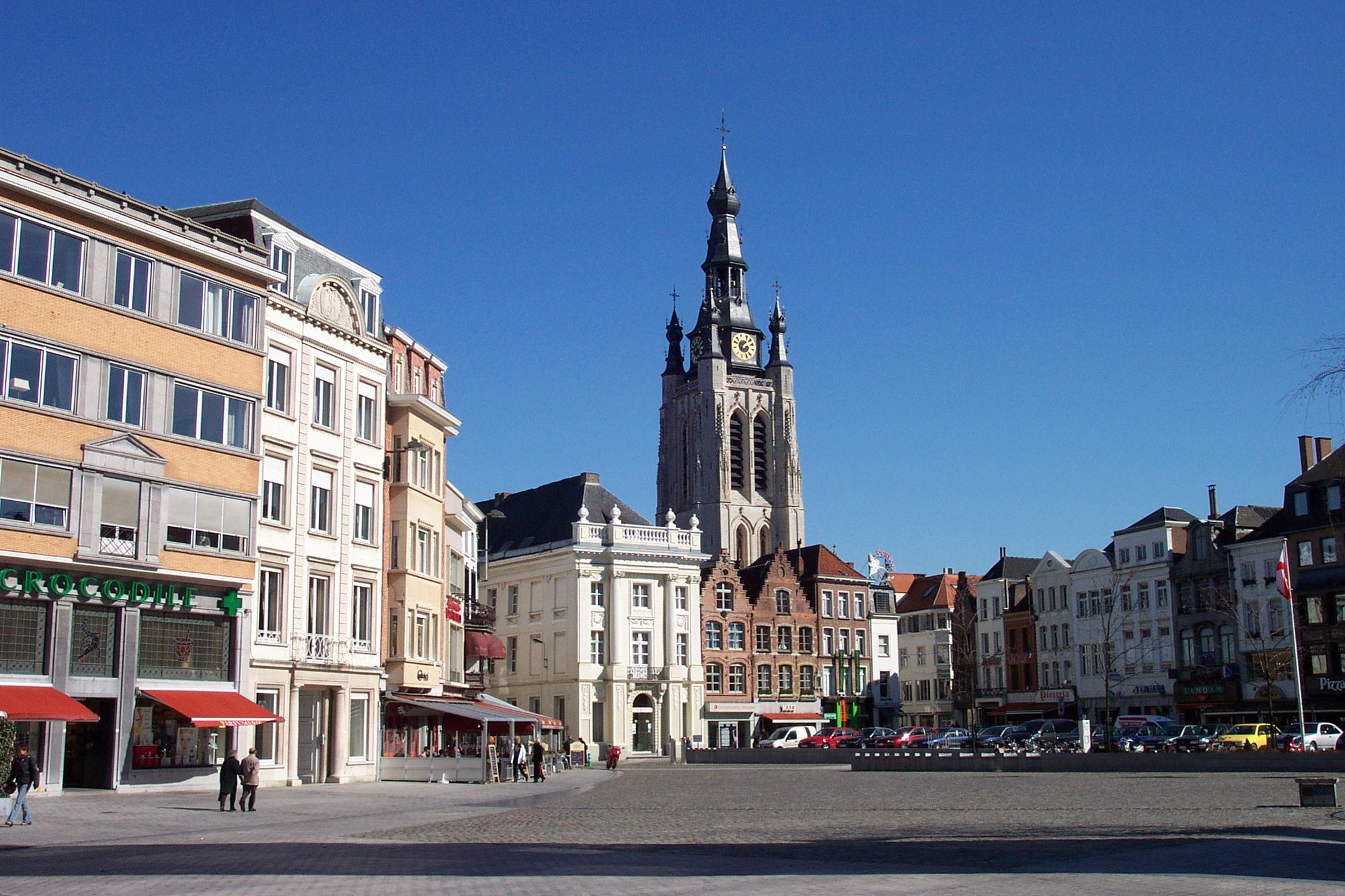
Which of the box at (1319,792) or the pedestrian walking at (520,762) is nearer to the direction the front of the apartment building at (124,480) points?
the box

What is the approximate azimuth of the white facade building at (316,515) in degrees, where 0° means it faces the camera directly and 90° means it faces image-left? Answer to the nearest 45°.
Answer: approximately 315°

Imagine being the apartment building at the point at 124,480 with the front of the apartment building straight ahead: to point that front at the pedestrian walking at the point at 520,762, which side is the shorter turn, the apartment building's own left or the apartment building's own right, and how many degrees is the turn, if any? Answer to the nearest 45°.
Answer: approximately 90° to the apartment building's own left

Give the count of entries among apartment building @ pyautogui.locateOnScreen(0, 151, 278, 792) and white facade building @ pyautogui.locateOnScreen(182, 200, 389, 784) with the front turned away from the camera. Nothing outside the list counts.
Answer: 0

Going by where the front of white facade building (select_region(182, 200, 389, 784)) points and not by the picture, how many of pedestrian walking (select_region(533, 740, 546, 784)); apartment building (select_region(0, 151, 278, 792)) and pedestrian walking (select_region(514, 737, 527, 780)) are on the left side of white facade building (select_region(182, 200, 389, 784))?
2

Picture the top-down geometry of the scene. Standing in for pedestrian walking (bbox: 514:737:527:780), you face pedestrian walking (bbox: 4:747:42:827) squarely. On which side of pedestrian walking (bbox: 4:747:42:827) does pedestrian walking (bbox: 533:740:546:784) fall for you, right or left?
left

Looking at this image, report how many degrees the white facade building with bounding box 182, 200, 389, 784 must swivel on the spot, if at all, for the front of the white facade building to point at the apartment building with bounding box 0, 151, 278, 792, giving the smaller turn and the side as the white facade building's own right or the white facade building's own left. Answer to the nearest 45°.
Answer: approximately 90° to the white facade building's own right

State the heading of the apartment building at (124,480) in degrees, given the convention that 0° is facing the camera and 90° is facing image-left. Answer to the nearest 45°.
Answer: approximately 315°

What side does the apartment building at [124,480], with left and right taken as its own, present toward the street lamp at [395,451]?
left

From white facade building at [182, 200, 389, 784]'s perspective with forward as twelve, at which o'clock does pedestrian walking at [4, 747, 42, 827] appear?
The pedestrian walking is roughly at 2 o'clock from the white facade building.

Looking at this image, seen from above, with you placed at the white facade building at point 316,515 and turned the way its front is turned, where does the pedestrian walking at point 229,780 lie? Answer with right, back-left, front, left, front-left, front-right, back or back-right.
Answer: front-right

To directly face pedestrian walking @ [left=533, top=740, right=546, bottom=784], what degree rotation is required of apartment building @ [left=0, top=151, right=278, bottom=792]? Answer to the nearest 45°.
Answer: approximately 90° to its left

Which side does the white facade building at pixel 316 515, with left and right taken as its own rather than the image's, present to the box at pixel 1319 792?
front

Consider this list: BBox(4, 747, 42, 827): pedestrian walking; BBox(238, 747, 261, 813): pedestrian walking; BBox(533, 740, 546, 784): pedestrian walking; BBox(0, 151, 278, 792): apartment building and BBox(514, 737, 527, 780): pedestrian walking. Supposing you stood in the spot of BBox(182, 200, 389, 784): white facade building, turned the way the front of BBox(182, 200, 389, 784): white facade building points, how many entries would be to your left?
2

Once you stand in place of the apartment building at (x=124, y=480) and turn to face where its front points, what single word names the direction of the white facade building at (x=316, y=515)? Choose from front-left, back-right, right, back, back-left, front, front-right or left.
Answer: left

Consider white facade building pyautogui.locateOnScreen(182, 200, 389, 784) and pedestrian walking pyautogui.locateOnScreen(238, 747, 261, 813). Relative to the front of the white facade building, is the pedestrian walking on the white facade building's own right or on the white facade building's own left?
on the white facade building's own right

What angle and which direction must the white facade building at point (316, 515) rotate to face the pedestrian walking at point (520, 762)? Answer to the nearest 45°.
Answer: approximately 90° to its left

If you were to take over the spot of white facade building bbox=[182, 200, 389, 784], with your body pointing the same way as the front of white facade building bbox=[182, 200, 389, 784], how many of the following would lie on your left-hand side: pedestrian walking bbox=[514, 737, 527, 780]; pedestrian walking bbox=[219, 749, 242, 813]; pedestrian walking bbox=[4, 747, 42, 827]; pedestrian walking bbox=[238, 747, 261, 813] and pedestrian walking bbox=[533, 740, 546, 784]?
2
